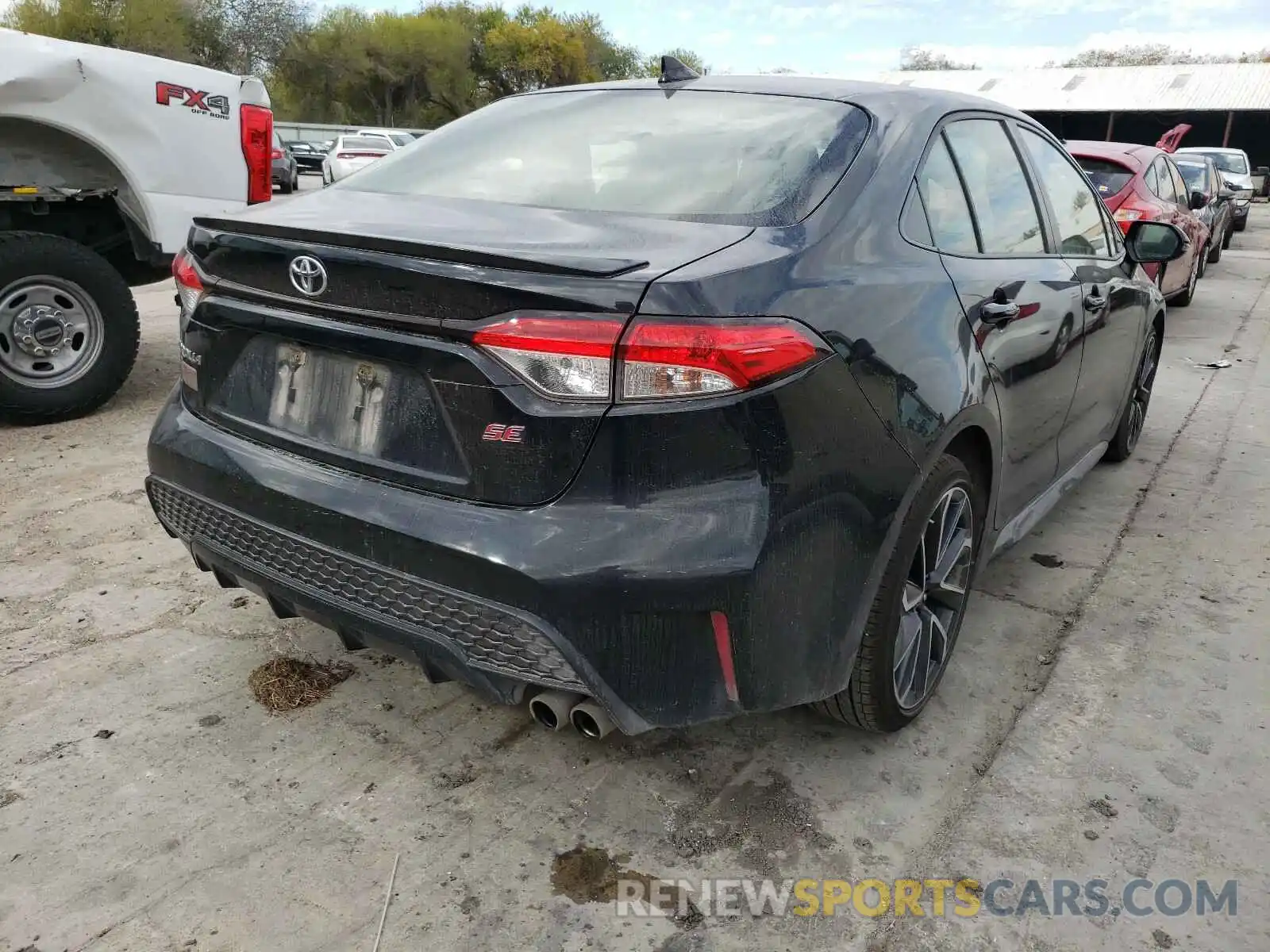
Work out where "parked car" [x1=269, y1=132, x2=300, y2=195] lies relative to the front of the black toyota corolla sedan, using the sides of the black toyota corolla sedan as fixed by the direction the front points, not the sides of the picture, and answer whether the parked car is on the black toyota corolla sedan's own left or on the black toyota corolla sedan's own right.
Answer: on the black toyota corolla sedan's own left

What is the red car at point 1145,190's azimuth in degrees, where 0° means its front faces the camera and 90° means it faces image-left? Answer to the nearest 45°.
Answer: approximately 225°

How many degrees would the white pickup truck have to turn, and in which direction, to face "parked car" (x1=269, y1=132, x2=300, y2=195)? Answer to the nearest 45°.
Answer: approximately 90° to its right

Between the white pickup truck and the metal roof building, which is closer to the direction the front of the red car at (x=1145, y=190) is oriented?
the metal roof building

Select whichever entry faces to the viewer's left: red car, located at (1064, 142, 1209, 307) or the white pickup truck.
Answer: the white pickup truck

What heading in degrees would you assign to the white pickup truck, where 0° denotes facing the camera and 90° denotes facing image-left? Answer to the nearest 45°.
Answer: approximately 90°

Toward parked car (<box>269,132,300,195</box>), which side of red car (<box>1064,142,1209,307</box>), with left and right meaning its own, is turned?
left

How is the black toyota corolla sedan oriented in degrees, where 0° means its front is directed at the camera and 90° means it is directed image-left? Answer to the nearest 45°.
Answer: approximately 225°
